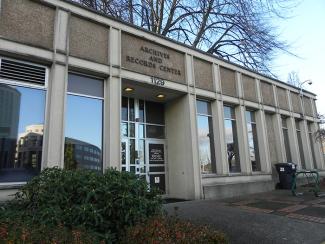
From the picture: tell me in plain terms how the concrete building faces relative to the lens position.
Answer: facing the viewer and to the right of the viewer

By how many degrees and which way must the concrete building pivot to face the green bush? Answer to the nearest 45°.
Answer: approximately 45° to its right

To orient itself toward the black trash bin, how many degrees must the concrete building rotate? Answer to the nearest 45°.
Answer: approximately 90° to its left
